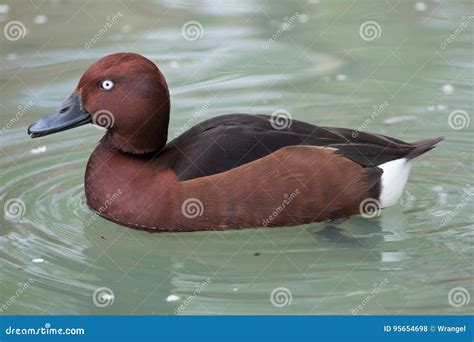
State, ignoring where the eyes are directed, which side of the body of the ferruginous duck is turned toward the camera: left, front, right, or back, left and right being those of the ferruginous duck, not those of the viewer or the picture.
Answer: left
